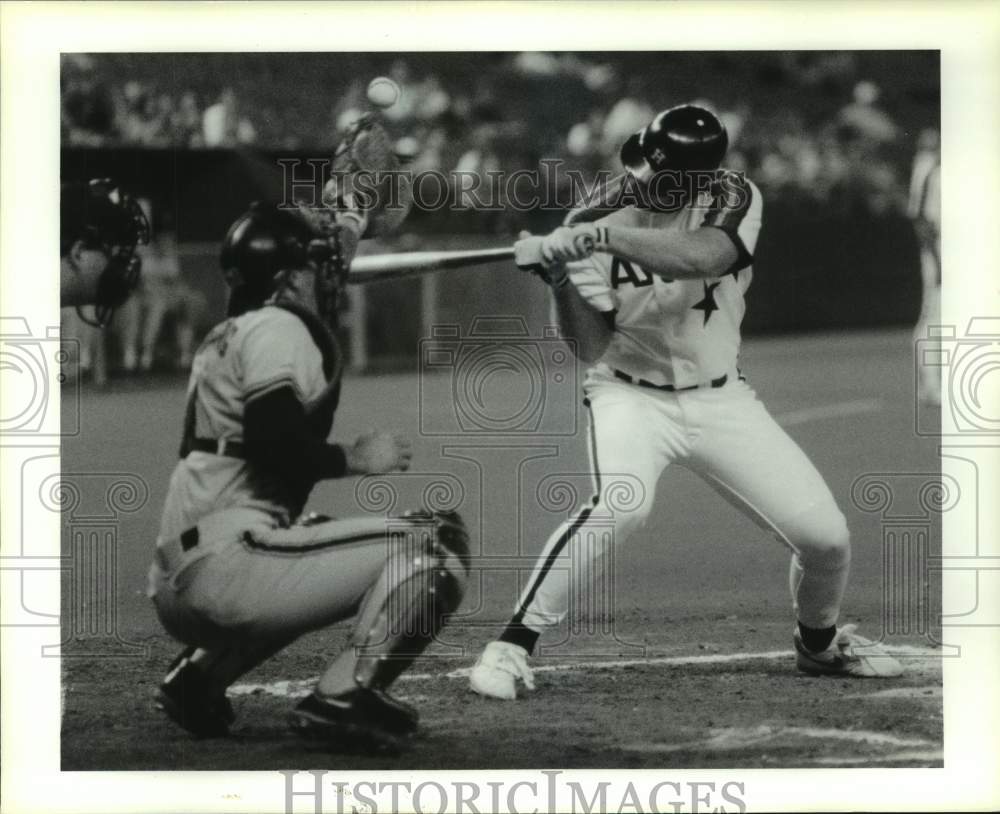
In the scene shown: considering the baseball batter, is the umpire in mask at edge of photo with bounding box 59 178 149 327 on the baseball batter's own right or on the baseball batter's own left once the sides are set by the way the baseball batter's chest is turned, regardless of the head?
on the baseball batter's own right

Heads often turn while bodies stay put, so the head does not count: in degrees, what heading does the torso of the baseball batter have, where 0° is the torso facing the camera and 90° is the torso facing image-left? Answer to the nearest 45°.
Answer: approximately 0°

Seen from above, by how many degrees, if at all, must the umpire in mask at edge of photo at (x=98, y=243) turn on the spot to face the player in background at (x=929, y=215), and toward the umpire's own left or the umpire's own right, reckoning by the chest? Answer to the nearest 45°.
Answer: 0° — they already face them

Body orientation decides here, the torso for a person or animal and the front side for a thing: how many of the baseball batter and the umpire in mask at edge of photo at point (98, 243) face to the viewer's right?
1

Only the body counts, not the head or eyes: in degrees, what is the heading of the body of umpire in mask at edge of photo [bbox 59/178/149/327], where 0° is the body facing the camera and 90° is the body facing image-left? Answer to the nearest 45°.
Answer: approximately 270°
